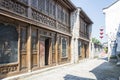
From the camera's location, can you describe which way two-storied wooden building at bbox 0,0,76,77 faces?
facing the viewer and to the right of the viewer

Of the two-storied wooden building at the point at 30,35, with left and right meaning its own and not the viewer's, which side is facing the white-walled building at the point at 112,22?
left
